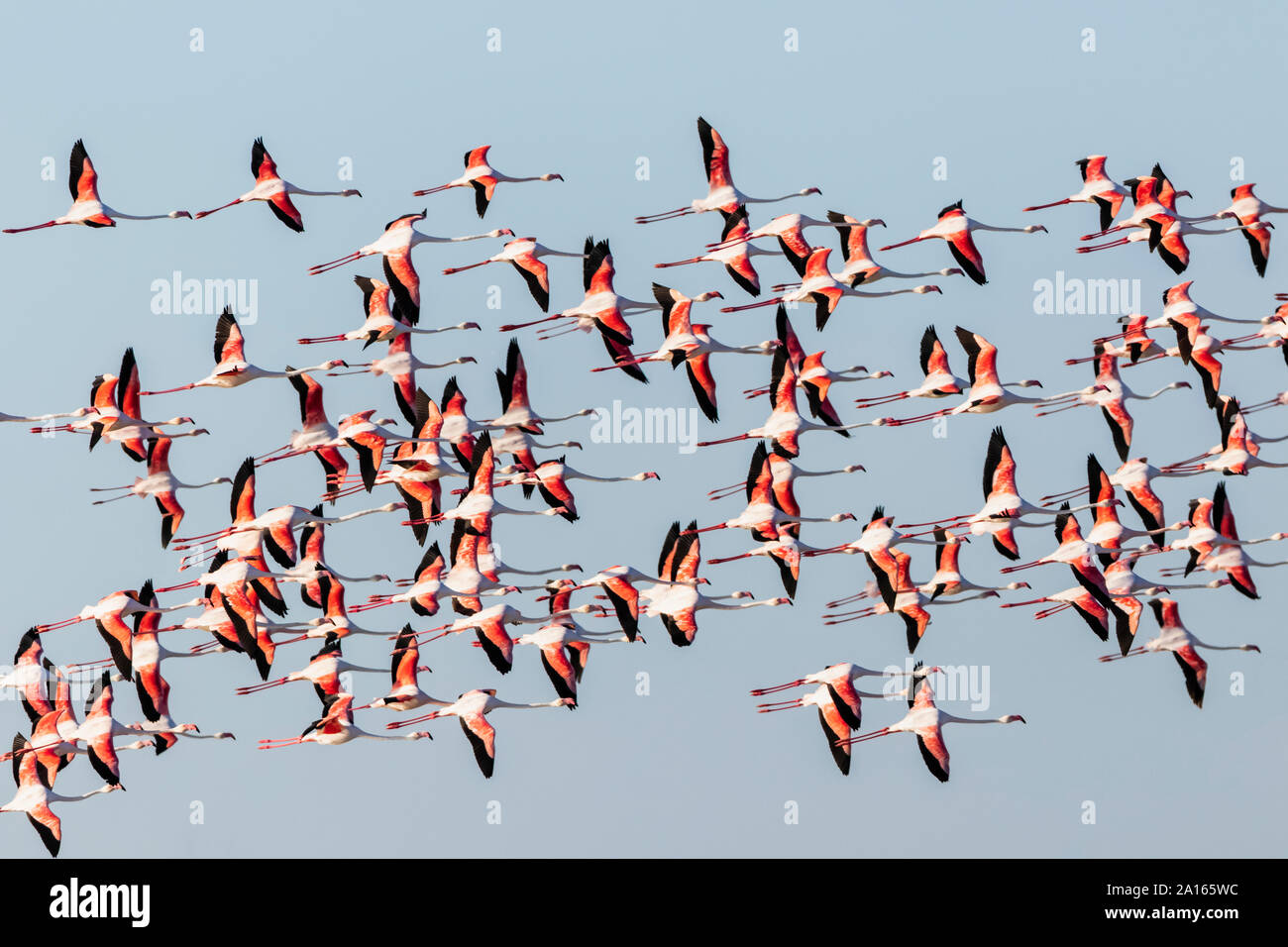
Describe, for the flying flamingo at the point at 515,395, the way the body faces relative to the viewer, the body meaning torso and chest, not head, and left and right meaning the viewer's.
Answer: facing to the right of the viewer

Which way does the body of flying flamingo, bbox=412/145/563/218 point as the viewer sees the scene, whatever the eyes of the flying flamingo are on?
to the viewer's right

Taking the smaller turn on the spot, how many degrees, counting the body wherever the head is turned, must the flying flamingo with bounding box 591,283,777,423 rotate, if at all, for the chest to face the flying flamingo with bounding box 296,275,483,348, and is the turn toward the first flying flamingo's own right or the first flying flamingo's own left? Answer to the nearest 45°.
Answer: approximately 180°

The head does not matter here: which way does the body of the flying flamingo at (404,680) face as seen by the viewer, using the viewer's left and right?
facing to the right of the viewer

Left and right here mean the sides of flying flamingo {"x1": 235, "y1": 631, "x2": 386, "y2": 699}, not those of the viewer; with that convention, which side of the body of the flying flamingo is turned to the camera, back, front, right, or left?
right

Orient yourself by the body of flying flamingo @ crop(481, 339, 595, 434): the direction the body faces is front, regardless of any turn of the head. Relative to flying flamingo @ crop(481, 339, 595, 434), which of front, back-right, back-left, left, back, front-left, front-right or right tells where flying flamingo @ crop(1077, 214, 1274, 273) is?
front

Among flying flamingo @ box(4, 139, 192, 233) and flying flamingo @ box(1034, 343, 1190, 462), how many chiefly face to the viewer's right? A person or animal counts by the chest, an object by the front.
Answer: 2

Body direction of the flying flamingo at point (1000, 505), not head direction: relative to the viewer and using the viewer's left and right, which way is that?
facing to the right of the viewer

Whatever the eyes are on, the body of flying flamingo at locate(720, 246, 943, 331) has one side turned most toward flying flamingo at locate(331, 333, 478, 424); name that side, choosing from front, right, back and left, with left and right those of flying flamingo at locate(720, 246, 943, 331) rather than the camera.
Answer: back

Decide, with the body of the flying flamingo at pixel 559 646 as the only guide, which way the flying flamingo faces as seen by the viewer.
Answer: to the viewer's right

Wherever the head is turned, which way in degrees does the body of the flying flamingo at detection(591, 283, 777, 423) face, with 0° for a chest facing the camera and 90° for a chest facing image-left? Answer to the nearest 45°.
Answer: approximately 270°

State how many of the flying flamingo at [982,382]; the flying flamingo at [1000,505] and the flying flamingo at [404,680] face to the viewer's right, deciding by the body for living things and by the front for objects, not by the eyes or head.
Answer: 3

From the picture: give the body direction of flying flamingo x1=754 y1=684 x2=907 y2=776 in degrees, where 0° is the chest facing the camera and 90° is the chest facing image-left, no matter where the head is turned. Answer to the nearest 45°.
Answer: approximately 270°

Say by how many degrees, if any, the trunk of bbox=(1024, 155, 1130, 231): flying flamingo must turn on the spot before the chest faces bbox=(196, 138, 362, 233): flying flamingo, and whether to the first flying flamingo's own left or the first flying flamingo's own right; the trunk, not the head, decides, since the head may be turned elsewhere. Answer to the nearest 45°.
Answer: approximately 180°

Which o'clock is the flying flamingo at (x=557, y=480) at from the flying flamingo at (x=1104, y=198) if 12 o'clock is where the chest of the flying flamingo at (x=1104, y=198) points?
the flying flamingo at (x=557, y=480) is roughly at 6 o'clock from the flying flamingo at (x=1104, y=198).

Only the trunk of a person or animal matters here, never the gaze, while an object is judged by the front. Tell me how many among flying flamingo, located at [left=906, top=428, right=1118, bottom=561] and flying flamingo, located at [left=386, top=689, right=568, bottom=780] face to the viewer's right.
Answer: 2

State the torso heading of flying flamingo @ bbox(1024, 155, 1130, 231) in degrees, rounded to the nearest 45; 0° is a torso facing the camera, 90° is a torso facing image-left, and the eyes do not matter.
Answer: approximately 270°

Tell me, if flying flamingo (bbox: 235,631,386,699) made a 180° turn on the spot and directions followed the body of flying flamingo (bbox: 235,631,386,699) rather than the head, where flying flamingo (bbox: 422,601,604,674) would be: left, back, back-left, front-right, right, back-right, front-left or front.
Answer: back-left

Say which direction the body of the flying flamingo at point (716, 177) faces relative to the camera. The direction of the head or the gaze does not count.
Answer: to the viewer's right
